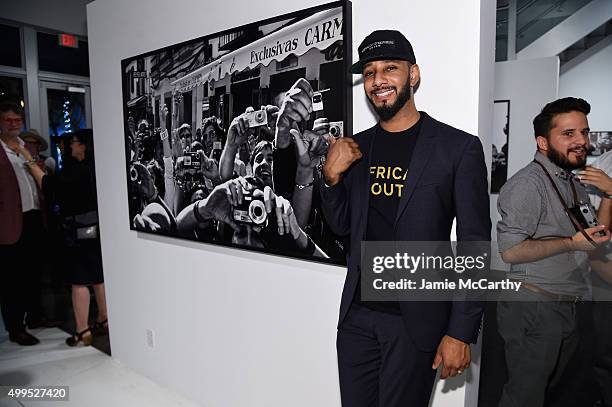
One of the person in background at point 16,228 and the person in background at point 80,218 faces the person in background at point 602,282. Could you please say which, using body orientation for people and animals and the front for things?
the person in background at point 16,228

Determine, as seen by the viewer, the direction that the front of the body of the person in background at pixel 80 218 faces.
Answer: to the viewer's left

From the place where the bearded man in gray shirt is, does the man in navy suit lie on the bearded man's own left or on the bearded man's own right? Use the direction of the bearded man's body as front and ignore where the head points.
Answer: on the bearded man's own right

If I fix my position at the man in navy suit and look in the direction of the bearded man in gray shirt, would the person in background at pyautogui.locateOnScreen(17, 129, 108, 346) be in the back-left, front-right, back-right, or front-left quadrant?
back-left

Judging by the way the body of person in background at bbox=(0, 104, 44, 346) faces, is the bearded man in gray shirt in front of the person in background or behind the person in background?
in front

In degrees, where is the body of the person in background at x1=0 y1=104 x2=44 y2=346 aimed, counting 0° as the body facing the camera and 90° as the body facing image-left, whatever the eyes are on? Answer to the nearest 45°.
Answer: approximately 315°

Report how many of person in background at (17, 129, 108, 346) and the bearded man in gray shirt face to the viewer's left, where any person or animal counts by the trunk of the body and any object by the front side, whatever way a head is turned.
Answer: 1

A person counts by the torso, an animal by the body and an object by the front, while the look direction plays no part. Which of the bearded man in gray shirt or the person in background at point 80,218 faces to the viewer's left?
the person in background

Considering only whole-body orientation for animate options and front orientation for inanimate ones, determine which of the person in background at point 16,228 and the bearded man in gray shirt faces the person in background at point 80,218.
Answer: the person in background at point 16,228

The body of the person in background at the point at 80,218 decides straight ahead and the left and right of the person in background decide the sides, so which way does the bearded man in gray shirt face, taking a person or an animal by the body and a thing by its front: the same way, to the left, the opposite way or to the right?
to the left

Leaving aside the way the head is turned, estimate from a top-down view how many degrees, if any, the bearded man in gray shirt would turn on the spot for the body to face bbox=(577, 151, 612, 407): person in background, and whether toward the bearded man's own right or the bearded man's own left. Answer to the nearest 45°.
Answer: approximately 135° to the bearded man's own left
